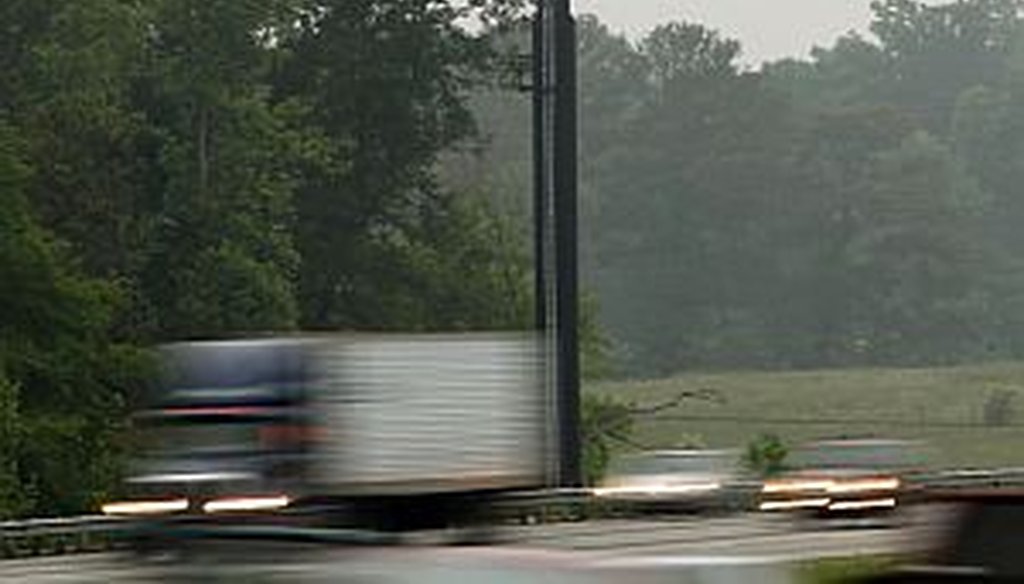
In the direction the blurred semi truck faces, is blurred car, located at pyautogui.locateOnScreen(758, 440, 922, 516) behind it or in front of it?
behind

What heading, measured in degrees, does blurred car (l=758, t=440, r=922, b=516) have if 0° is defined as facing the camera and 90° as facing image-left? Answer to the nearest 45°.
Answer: approximately 45°

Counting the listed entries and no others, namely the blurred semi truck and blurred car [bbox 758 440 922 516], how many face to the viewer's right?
0

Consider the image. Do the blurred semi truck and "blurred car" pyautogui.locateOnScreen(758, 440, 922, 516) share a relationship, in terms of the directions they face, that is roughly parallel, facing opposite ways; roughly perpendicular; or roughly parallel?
roughly parallel

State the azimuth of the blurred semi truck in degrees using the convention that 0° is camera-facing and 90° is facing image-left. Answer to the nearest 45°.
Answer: approximately 45°

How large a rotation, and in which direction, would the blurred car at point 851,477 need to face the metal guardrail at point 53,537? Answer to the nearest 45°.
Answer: approximately 45° to its right

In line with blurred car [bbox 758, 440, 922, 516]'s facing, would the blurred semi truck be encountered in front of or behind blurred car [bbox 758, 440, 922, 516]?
in front

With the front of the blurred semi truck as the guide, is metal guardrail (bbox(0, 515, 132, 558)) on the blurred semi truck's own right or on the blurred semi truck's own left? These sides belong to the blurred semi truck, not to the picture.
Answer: on the blurred semi truck's own right

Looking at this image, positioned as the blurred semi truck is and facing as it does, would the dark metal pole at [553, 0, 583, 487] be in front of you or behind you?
behind
